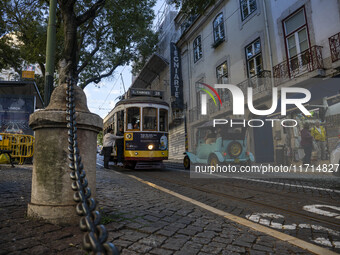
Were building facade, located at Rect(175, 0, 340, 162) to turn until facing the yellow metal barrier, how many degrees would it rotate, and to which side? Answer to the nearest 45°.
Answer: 0° — it already faces it

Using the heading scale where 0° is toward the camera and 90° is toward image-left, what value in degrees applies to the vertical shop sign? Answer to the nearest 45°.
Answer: approximately 0°

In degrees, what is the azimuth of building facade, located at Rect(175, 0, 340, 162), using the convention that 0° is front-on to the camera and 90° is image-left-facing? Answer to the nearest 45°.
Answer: approximately 45°

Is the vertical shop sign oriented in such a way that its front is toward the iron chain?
yes

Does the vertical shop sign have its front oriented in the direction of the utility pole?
yes

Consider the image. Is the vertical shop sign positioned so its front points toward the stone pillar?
yes

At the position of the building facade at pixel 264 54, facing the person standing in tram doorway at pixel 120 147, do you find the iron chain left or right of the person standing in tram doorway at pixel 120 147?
left
